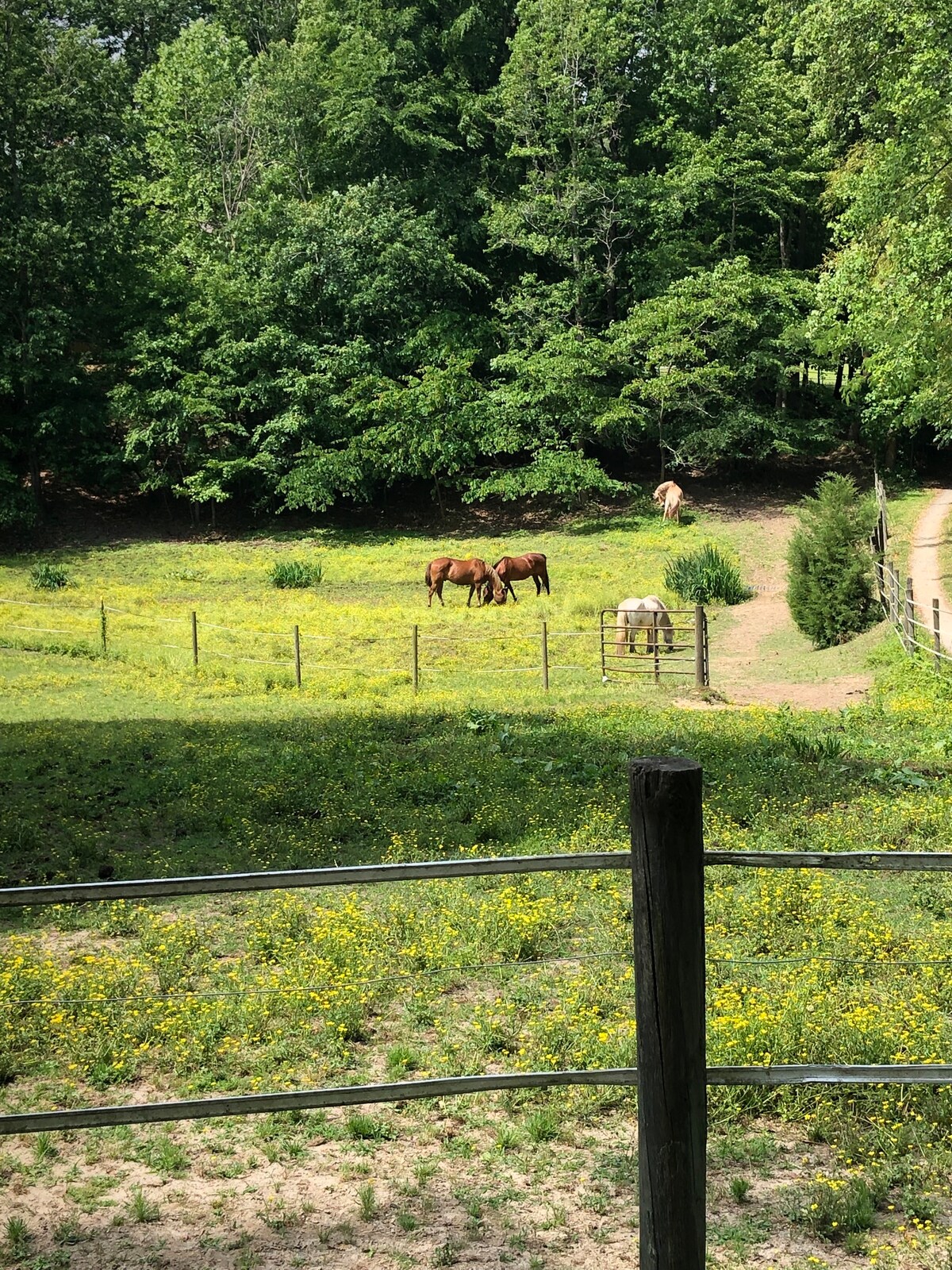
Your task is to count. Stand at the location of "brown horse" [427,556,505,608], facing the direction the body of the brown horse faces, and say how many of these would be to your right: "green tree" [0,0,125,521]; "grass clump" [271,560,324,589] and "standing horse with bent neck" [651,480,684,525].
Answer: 0

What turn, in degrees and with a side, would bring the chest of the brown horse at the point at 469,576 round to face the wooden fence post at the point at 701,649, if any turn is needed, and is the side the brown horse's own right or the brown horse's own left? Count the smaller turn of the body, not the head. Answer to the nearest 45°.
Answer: approximately 90° to the brown horse's own right

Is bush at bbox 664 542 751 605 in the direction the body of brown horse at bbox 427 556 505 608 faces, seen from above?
yes

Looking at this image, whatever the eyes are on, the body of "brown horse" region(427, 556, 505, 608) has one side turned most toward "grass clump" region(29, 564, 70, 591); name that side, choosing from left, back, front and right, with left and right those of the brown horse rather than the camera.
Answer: back

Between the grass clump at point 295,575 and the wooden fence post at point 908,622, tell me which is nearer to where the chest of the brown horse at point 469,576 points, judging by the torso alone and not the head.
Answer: the wooden fence post

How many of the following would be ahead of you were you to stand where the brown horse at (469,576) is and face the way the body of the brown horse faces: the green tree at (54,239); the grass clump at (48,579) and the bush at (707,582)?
1

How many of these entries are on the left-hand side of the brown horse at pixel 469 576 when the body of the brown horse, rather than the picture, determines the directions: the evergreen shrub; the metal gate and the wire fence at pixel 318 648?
0

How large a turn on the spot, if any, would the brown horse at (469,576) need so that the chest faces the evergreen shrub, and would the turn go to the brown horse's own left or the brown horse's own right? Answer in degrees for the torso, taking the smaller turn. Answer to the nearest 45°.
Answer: approximately 45° to the brown horse's own right

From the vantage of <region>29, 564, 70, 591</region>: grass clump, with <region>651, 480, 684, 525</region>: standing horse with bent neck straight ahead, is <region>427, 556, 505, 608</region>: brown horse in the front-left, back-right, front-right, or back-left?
front-right

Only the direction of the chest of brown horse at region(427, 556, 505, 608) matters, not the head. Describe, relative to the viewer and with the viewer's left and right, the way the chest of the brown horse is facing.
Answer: facing to the right of the viewer

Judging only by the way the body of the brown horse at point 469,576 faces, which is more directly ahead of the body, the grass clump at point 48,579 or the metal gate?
the metal gate

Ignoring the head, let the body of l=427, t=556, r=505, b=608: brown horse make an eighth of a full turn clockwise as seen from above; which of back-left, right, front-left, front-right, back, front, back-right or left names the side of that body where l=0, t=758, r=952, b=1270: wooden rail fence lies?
front-right

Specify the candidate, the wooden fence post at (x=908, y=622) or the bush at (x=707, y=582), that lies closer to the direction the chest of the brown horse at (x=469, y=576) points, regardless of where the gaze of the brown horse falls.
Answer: the bush
